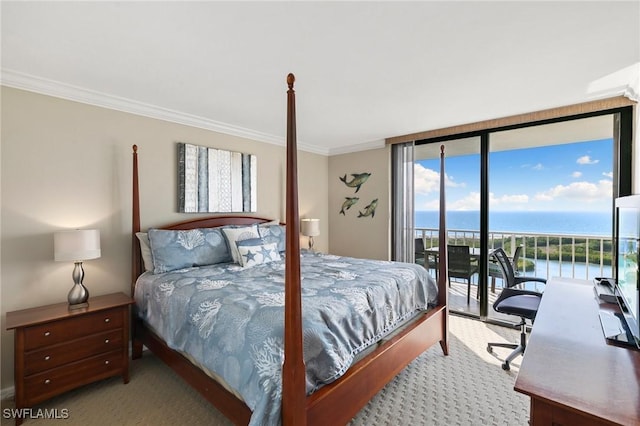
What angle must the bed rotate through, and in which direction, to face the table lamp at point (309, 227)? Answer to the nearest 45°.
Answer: approximately 135° to its left

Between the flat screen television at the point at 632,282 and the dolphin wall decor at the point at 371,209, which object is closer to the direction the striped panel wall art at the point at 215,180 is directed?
the flat screen television

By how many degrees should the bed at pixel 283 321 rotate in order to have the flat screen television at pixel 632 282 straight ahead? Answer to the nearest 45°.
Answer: approximately 45° to its left

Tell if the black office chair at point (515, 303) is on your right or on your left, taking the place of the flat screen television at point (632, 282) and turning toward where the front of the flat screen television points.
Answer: on your right

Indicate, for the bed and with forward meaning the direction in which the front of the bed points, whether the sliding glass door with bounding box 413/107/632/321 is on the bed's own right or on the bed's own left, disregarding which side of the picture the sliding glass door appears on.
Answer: on the bed's own left

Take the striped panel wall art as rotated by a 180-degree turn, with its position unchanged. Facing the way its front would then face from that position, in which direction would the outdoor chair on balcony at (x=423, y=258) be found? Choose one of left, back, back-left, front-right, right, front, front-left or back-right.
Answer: back-right

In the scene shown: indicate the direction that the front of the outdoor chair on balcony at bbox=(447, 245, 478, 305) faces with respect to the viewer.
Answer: facing away from the viewer and to the right of the viewer

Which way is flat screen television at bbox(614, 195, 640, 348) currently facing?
to the viewer's left

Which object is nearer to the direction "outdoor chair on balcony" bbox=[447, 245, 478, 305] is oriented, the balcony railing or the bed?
the balcony railing

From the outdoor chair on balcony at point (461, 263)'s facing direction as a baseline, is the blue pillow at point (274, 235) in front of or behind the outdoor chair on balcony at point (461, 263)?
behind

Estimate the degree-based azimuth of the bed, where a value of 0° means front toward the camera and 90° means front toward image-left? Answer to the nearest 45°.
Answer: approximately 315°
